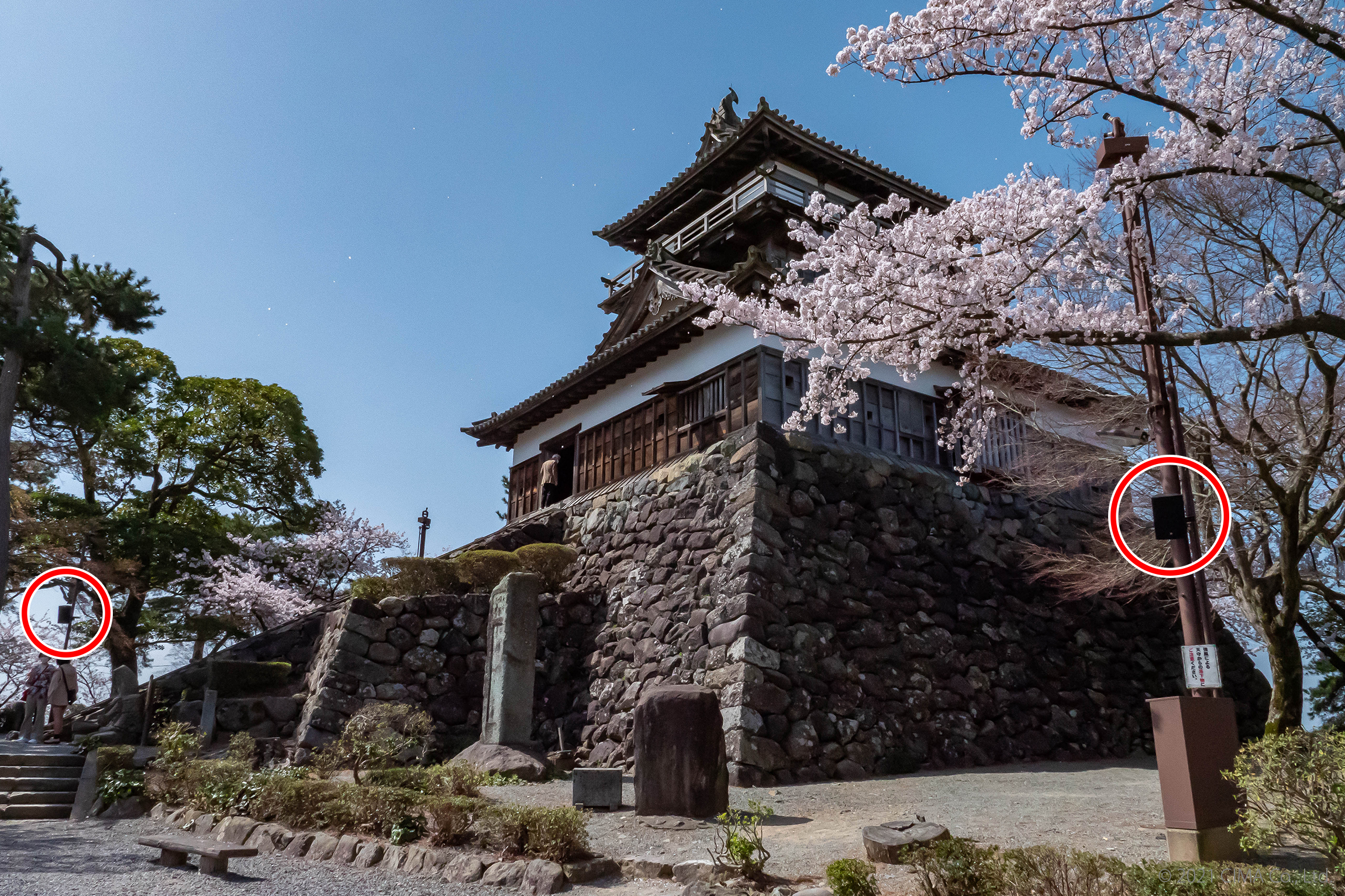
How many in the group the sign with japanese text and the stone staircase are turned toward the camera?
2

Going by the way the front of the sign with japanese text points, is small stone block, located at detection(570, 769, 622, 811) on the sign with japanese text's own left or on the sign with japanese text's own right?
on the sign with japanese text's own right

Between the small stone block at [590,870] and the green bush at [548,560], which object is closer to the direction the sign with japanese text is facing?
the small stone block

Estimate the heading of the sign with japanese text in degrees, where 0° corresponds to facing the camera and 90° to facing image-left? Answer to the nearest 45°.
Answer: approximately 0°

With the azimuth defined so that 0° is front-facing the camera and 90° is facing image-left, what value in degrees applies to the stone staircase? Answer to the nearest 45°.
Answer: approximately 0°

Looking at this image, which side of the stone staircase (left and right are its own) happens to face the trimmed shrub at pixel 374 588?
left

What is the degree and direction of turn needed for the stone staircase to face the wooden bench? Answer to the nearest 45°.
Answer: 0° — it already faces it

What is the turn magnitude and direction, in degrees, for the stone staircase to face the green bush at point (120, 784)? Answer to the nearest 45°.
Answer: approximately 45° to its left

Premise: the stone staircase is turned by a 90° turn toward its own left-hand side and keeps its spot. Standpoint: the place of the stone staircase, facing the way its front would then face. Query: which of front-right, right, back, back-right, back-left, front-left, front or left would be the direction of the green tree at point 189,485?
left
